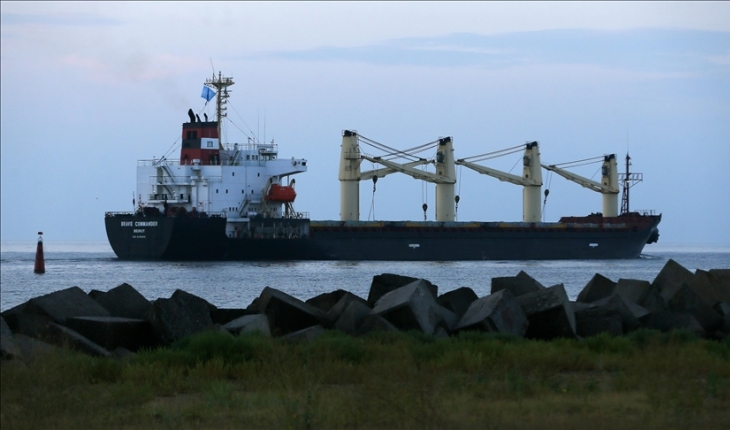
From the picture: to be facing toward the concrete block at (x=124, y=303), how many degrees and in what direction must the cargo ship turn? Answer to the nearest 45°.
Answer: approximately 135° to its right

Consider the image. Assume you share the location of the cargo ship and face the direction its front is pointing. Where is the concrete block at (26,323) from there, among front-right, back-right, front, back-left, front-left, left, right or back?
back-right

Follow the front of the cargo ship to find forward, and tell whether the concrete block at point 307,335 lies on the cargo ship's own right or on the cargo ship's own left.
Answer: on the cargo ship's own right

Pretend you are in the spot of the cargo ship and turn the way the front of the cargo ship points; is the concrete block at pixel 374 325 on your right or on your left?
on your right

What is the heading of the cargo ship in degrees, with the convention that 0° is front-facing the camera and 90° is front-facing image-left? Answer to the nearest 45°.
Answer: approximately 225°

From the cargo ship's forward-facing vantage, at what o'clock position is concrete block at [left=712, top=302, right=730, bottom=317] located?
The concrete block is roughly at 4 o'clock from the cargo ship.

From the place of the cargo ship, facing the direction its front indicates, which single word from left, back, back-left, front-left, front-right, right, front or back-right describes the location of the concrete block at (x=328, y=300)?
back-right

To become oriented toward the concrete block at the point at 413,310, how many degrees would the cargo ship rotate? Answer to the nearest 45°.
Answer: approximately 135° to its right

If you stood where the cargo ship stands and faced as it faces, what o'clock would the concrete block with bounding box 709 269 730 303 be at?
The concrete block is roughly at 4 o'clock from the cargo ship.

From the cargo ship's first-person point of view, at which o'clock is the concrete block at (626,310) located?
The concrete block is roughly at 4 o'clock from the cargo ship.

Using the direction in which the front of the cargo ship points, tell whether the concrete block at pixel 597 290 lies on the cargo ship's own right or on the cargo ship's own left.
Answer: on the cargo ship's own right

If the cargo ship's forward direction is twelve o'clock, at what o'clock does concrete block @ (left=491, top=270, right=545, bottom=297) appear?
The concrete block is roughly at 4 o'clock from the cargo ship.
